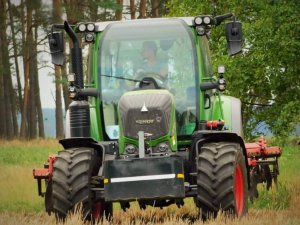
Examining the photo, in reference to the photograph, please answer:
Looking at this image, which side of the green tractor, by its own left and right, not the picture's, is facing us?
front

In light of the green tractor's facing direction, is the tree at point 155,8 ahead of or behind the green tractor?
behind
